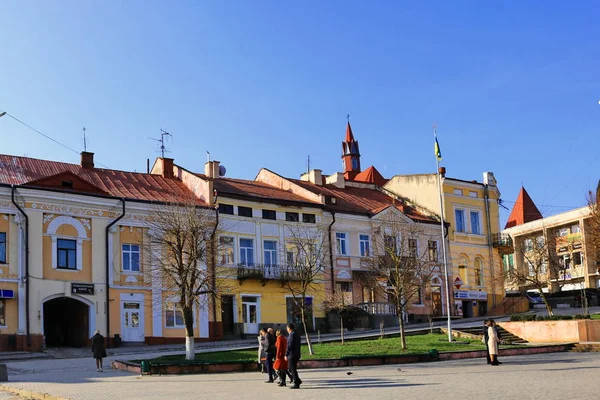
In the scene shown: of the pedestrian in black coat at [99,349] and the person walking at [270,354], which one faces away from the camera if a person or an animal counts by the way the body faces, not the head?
the pedestrian in black coat

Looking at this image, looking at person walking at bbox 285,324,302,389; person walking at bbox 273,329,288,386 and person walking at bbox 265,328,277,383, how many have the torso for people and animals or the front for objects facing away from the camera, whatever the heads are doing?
0

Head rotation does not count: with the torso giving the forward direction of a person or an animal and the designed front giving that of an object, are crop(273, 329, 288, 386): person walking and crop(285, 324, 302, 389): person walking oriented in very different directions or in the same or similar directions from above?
same or similar directions

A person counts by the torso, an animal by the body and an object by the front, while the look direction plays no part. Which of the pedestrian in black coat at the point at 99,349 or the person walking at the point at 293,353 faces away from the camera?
the pedestrian in black coat

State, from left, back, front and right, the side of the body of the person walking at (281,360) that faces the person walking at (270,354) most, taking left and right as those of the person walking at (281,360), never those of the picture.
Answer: right

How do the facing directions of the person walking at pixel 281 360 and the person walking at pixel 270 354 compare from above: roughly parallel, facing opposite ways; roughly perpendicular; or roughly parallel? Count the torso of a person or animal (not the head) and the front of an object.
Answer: roughly parallel

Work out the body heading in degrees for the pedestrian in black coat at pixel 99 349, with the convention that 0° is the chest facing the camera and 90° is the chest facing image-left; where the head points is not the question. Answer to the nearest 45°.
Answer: approximately 180°

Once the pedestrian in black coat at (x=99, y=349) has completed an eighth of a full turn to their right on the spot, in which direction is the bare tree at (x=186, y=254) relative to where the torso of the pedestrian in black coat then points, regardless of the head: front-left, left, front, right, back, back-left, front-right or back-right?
front

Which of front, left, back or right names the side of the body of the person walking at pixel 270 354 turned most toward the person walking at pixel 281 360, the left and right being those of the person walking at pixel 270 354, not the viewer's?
left
